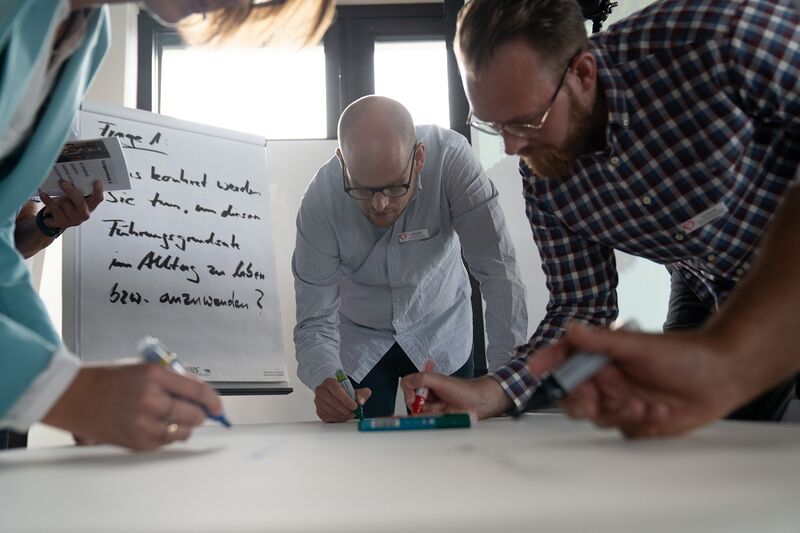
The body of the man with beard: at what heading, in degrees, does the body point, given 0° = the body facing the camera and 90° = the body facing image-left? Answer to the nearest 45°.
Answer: approximately 45°

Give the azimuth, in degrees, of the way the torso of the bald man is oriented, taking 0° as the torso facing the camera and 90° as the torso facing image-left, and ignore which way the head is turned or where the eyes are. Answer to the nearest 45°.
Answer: approximately 0°

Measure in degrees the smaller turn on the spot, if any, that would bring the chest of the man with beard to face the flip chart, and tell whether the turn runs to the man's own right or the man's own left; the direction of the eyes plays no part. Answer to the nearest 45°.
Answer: approximately 90° to the man's own right

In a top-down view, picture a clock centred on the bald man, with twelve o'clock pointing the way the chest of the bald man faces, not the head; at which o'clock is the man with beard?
The man with beard is roughly at 11 o'clock from the bald man.

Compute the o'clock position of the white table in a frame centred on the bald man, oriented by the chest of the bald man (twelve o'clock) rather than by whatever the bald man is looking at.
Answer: The white table is roughly at 12 o'clock from the bald man.
